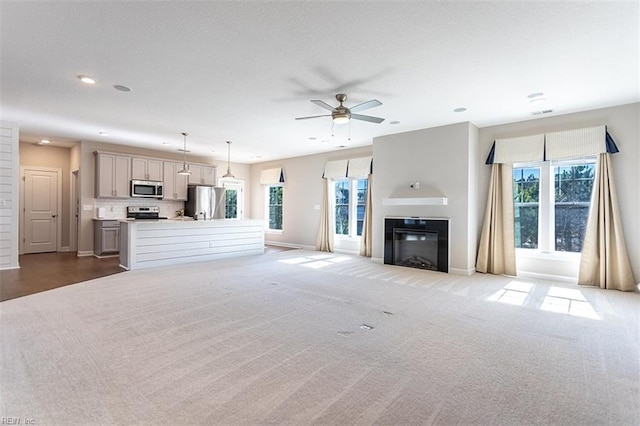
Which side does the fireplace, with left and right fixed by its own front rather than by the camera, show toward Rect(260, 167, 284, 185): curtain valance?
right

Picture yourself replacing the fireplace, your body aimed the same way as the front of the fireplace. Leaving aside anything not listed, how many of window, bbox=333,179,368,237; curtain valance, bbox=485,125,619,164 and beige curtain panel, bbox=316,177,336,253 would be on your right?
2

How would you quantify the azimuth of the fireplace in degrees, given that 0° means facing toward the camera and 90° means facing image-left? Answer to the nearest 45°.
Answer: approximately 45°

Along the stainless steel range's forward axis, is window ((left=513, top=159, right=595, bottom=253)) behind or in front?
in front

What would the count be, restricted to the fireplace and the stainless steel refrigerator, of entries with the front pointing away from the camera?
0

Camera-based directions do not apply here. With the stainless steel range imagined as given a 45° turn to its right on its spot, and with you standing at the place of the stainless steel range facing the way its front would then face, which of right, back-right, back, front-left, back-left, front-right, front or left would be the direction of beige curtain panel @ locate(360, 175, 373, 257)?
left

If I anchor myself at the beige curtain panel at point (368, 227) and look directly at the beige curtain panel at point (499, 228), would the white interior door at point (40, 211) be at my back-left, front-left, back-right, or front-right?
back-right

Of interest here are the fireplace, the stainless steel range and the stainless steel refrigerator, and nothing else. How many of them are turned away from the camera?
0

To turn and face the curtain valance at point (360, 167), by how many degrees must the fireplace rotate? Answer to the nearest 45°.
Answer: approximately 90° to its right

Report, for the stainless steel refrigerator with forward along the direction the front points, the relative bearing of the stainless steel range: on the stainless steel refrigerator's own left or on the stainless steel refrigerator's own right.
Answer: on the stainless steel refrigerator's own right

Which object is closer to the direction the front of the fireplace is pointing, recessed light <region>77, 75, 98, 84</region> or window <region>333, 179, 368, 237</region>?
the recessed light

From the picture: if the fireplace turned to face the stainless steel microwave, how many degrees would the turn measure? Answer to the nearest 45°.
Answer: approximately 45° to its right

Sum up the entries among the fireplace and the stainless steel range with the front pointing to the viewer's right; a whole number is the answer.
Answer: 0

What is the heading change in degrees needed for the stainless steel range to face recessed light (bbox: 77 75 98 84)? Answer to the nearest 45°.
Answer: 0° — it already faces it

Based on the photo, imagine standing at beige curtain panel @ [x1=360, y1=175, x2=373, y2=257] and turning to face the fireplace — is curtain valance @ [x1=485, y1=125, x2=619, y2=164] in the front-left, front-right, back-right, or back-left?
front-left

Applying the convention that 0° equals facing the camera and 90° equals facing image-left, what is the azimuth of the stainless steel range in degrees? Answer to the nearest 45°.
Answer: approximately 0°

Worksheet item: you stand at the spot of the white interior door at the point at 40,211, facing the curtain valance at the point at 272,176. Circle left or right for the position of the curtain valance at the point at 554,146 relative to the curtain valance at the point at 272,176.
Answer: right

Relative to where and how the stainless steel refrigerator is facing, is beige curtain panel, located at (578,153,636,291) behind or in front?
in front

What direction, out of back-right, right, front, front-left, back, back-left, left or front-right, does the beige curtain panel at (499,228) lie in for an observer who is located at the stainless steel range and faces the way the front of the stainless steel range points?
front-left
